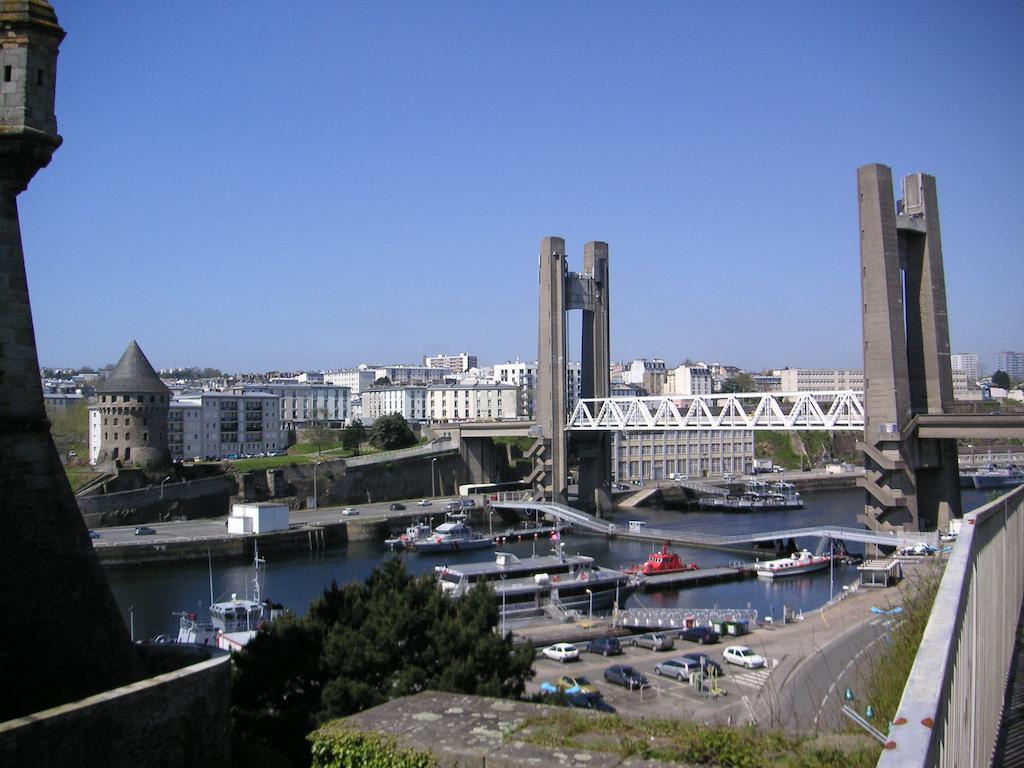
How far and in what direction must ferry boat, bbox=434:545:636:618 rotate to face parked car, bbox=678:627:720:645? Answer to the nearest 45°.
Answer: approximately 45° to its right

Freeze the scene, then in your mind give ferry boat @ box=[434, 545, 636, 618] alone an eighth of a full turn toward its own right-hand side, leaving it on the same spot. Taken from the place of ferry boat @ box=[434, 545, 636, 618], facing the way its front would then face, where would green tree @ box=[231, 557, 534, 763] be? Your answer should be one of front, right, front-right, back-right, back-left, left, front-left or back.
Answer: front-right

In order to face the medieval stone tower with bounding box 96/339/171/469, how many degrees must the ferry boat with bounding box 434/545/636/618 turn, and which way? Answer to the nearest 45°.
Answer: approximately 135° to its left
